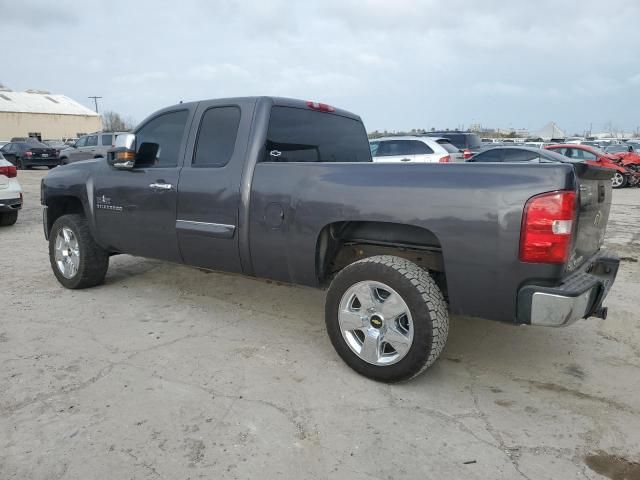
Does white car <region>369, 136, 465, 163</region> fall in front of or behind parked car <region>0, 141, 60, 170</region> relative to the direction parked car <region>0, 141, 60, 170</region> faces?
behind

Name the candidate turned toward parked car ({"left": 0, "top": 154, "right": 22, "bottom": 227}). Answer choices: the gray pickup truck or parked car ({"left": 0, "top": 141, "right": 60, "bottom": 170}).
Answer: the gray pickup truck

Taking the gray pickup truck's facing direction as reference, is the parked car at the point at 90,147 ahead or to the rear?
ahead

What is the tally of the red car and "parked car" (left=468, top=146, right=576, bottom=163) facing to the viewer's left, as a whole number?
1

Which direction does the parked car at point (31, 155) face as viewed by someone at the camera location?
facing away from the viewer and to the left of the viewer

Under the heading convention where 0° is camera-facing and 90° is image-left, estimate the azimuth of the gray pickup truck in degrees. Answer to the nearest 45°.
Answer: approximately 135°

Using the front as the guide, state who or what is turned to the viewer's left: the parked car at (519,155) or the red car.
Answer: the parked car

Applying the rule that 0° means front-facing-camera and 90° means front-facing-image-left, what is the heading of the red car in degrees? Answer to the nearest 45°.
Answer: approximately 315°

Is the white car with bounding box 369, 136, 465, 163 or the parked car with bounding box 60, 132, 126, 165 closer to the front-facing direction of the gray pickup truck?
the parked car

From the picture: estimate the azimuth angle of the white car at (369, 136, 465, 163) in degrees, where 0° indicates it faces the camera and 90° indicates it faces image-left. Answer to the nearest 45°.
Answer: approximately 135°

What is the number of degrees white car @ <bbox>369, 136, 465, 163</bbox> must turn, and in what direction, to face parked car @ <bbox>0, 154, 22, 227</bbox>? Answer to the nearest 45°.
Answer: approximately 90° to its left

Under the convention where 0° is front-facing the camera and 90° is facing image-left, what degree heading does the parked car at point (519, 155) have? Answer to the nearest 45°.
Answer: approximately 90°
